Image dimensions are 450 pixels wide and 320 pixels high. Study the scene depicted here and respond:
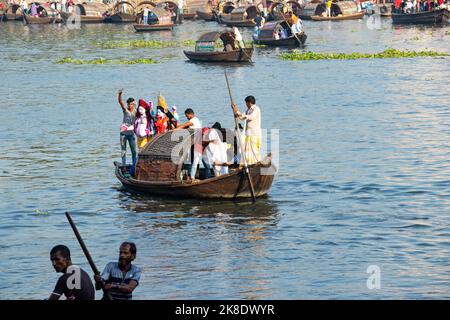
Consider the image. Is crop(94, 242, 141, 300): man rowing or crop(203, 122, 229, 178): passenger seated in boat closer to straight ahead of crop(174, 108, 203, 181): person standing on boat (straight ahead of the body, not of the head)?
the man rowing

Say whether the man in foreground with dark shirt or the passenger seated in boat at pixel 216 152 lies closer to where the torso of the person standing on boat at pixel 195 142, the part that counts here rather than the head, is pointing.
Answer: the man in foreground with dark shirt

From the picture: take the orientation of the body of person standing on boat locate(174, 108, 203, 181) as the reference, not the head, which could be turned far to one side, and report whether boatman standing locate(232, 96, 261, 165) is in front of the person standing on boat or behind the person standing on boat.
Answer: behind

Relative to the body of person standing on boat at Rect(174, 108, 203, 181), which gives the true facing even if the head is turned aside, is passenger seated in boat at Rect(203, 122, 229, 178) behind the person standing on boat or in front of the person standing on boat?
behind

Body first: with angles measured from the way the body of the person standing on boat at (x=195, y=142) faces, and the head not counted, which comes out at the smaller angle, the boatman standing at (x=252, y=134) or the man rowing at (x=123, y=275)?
the man rowing

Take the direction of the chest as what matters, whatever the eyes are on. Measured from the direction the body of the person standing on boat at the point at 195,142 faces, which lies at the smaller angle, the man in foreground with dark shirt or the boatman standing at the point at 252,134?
the man in foreground with dark shirt
